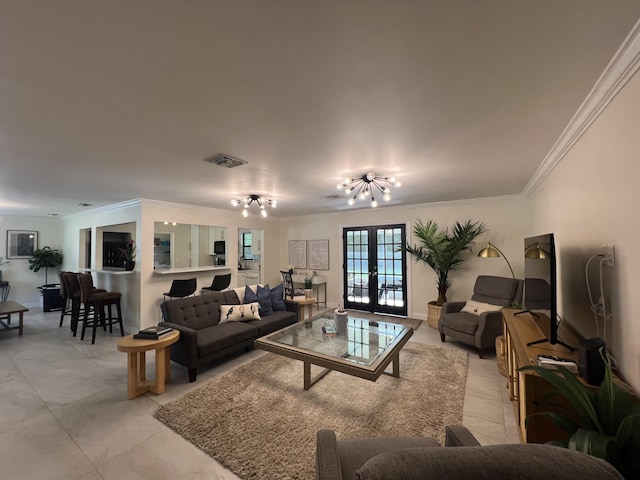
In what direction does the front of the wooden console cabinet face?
to the viewer's left

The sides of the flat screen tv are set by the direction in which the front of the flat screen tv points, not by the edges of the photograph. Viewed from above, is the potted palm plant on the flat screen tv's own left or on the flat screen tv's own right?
on the flat screen tv's own right

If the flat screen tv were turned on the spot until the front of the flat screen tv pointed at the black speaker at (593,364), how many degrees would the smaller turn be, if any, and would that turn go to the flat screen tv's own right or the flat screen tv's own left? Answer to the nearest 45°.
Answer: approximately 90° to the flat screen tv's own left

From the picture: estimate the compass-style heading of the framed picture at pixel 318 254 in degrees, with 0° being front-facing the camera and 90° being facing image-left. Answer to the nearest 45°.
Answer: approximately 0°

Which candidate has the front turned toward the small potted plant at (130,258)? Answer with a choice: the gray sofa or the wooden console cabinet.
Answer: the wooden console cabinet

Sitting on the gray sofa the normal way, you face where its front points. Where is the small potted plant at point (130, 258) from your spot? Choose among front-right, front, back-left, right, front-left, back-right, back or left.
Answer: back

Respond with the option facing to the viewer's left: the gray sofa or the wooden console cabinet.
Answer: the wooden console cabinet

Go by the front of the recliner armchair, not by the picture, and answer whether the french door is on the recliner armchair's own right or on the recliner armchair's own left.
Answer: on the recliner armchair's own right

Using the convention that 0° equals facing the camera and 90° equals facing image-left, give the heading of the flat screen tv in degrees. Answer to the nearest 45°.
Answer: approximately 90°
